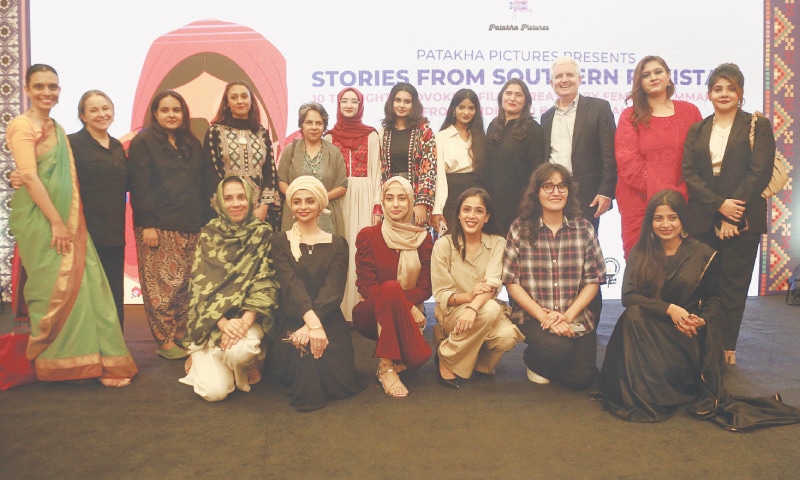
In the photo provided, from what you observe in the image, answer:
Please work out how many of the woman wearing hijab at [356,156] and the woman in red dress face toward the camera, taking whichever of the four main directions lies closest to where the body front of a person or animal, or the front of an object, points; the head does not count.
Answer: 2

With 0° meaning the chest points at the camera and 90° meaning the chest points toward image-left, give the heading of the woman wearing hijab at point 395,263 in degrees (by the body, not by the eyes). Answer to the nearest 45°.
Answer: approximately 0°

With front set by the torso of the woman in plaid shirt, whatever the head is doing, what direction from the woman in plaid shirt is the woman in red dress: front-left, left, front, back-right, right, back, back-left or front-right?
back-left

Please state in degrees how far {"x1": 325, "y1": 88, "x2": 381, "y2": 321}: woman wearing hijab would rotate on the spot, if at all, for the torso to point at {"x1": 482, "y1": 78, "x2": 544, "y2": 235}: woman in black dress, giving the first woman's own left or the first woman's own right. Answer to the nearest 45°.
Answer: approximately 90° to the first woman's own left

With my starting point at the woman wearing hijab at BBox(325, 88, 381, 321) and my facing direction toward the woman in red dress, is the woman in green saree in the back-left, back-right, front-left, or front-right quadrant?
back-right

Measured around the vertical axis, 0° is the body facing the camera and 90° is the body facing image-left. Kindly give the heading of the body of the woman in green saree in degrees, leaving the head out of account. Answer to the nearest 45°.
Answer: approximately 315°

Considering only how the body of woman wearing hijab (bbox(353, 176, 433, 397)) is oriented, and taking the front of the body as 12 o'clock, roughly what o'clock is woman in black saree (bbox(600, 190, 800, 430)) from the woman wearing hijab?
The woman in black saree is roughly at 10 o'clock from the woman wearing hijab.

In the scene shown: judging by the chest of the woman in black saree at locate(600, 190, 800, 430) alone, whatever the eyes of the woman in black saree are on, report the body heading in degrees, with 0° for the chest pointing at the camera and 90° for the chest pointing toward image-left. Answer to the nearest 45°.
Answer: approximately 0°

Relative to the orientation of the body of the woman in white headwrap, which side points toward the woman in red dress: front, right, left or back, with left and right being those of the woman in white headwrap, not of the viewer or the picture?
left
